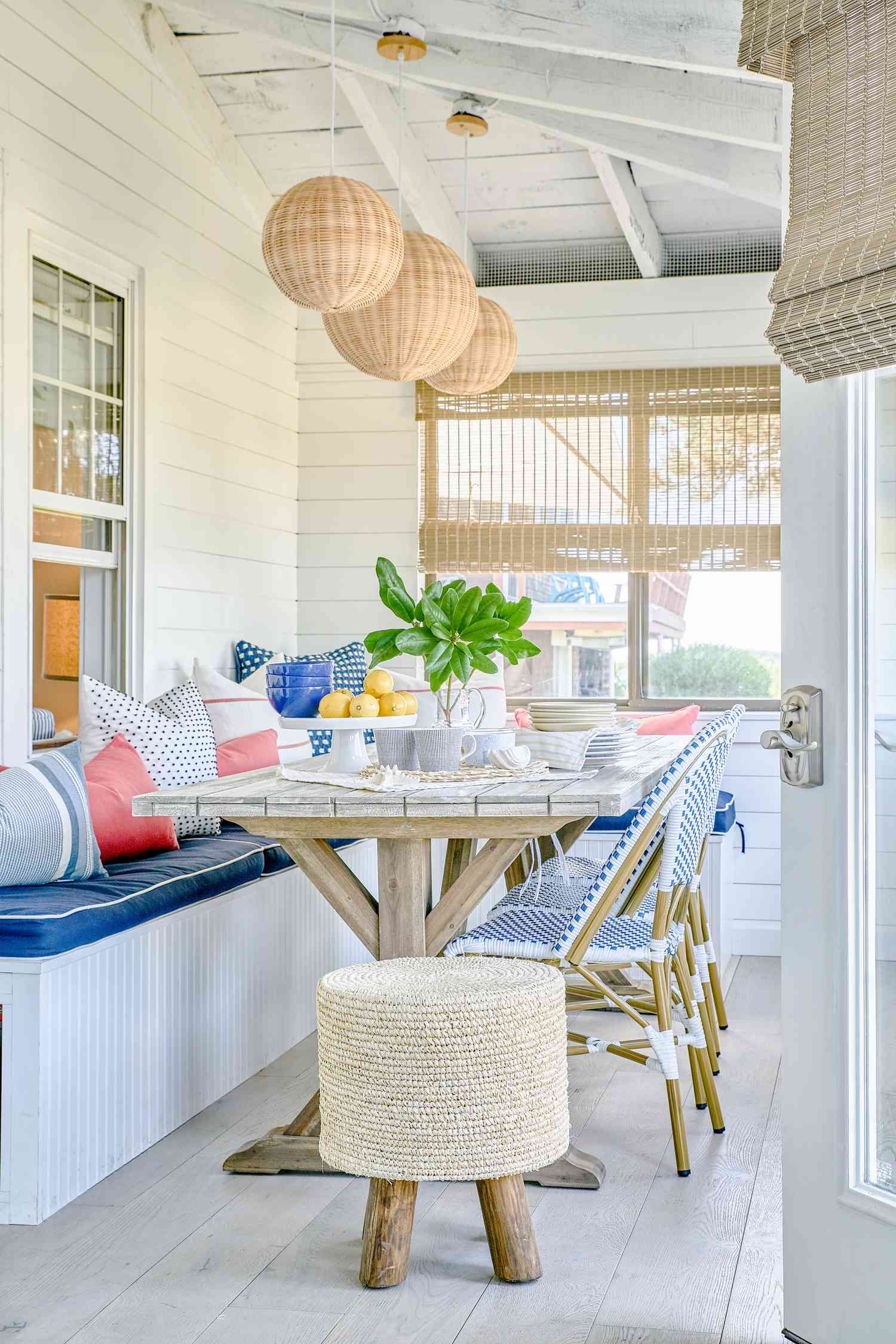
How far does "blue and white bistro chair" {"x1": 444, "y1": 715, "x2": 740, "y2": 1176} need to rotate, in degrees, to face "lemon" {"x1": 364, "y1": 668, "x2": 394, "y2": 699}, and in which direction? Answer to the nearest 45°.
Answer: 0° — it already faces it

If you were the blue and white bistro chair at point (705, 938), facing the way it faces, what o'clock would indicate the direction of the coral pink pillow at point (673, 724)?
The coral pink pillow is roughly at 3 o'clock from the blue and white bistro chair.

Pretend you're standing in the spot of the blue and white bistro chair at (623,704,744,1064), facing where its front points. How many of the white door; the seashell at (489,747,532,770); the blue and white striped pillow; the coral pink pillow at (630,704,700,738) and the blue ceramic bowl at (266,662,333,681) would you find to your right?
1

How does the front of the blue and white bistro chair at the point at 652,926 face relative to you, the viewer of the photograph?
facing to the left of the viewer

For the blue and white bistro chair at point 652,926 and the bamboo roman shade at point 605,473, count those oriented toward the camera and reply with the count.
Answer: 1

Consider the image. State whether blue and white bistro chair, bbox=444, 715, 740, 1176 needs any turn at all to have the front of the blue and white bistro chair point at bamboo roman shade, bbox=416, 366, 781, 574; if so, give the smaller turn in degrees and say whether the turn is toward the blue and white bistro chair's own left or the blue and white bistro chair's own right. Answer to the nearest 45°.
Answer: approximately 90° to the blue and white bistro chair's own right

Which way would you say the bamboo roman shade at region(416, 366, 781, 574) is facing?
toward the camera

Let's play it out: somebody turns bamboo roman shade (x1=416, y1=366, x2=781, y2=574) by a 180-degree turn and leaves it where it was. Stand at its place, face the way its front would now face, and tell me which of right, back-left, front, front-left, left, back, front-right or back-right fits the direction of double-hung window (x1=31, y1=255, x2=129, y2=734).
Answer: back-left

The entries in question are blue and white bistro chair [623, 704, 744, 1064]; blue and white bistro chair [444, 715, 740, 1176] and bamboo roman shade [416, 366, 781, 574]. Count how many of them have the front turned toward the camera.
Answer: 1

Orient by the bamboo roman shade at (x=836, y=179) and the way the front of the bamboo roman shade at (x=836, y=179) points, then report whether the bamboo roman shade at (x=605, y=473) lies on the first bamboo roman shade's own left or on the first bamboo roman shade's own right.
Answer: on the first bamboo roman shade's own right

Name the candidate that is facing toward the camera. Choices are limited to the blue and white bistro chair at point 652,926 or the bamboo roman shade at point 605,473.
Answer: the bamboo roman shade

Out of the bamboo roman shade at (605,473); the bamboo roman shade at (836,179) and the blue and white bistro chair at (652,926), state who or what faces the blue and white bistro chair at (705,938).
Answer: the bamboo roman shade at (605,473)

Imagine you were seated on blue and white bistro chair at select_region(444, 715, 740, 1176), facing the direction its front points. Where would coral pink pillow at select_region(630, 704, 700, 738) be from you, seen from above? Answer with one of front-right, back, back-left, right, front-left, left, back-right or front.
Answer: right

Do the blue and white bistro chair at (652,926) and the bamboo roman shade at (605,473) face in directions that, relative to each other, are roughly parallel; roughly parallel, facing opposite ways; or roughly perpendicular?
roughly perpendicular

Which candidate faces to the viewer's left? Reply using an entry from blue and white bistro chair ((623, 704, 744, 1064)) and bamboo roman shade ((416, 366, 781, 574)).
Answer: the blue and white bistro chair

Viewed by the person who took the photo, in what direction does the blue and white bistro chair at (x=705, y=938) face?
facing to the left of the viewer

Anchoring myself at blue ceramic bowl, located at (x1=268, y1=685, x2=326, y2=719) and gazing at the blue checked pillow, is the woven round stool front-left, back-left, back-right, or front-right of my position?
back-right

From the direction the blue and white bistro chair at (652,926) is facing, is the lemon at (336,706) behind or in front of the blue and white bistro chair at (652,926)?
in front
